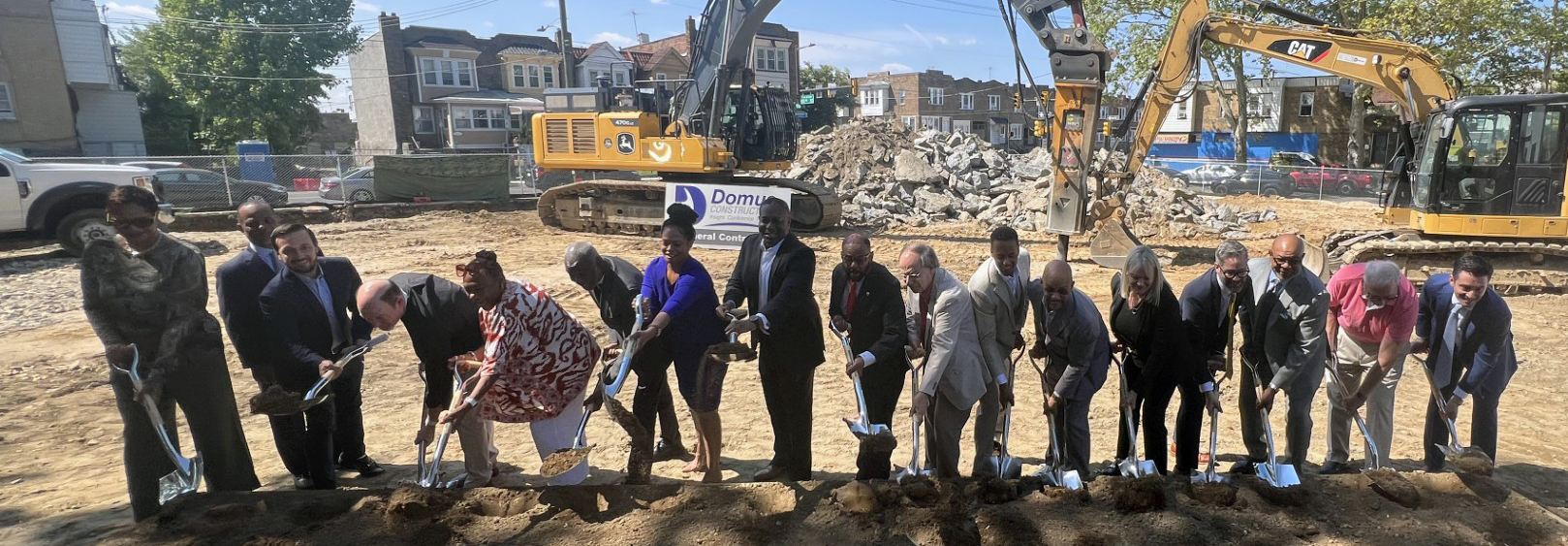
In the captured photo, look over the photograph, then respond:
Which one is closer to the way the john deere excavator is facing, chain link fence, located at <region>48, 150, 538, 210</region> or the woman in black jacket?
the woman in black jacket

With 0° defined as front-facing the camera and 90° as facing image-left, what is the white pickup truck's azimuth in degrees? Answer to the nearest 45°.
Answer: approximately 270°

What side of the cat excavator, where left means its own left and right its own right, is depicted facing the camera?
left

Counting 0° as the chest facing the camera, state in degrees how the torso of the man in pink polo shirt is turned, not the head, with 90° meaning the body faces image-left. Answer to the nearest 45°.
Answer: approximately 45°

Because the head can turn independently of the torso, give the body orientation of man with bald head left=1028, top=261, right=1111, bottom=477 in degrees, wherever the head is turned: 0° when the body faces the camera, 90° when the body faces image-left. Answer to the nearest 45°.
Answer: approximately 45°

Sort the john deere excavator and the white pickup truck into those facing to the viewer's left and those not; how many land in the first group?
0

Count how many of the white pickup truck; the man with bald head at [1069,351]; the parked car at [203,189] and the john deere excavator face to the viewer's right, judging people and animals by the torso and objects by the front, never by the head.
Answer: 3

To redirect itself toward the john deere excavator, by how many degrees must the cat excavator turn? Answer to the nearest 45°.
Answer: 0° — it already faces it

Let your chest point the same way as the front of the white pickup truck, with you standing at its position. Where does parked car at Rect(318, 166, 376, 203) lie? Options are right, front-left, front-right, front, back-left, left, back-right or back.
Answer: front-left

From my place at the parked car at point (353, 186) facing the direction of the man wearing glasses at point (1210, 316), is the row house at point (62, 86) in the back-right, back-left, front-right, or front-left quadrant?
back-right

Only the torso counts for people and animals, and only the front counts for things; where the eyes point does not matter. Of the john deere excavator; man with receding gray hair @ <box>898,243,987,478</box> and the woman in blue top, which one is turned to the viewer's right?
the john deere excavator

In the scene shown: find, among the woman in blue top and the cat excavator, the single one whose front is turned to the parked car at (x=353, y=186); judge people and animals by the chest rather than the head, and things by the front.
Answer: the cat excavator

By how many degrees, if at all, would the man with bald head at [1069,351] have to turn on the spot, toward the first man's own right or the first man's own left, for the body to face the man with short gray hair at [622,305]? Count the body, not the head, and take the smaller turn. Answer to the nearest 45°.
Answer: approximately 45° to the first man's own right

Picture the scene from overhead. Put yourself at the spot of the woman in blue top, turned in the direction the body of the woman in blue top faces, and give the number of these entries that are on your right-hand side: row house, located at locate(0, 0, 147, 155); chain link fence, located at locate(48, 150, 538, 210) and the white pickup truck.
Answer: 3

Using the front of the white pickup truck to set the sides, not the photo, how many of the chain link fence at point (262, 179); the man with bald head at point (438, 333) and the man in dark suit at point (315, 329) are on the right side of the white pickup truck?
2

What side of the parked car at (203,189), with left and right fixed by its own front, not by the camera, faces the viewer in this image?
right
